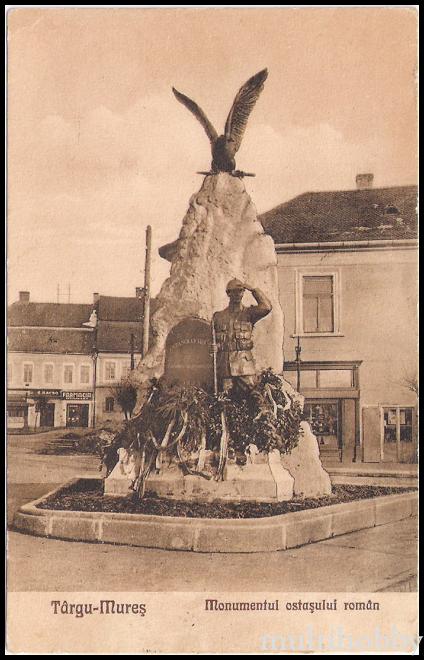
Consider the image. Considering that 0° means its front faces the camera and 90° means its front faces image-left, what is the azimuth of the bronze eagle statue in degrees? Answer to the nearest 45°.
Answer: approximately 45°
